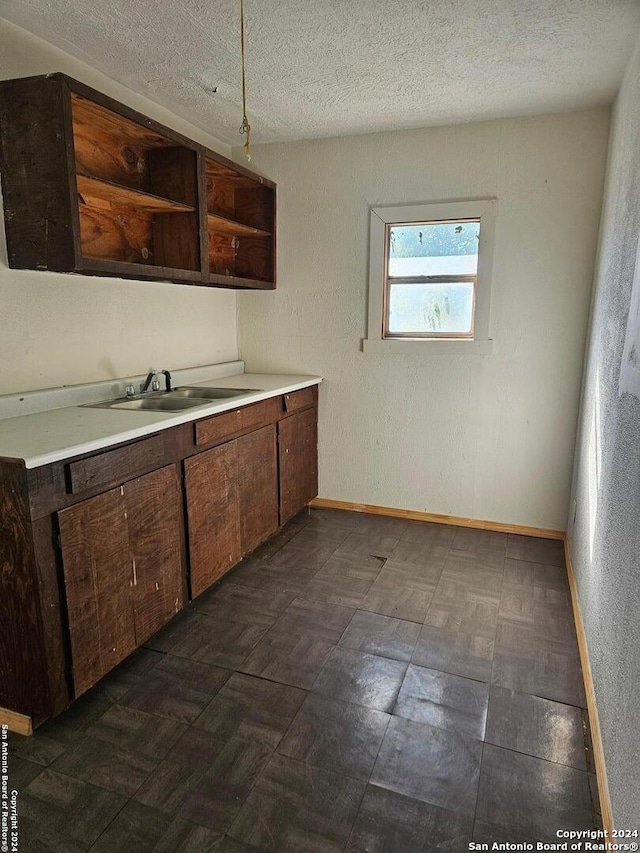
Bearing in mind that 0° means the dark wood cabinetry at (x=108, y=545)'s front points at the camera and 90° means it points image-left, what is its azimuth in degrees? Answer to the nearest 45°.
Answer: approximately 315°

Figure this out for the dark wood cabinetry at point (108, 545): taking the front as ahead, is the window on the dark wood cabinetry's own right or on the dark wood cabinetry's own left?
on the dark wood cabinetry's own left
